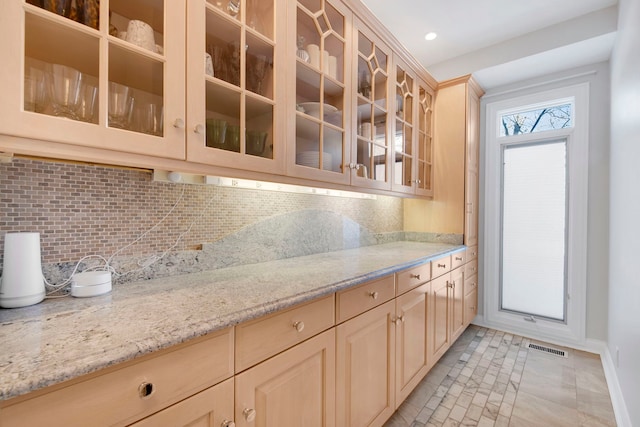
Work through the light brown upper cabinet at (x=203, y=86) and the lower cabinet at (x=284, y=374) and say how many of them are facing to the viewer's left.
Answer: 0

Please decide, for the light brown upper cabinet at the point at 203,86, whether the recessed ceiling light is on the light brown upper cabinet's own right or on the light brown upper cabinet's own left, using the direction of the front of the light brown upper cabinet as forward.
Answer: on the light brown upper cabinet's own left

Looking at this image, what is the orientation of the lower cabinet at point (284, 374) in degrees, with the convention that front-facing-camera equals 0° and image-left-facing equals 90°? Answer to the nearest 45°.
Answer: approximately 315°

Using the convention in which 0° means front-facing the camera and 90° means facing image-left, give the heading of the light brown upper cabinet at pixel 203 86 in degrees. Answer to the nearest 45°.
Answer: approximately 315°
